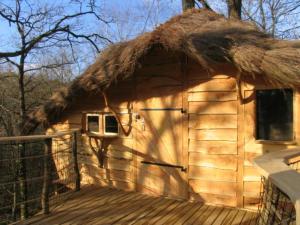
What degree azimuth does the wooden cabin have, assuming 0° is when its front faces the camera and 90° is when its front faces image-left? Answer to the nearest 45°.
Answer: approximately 45°

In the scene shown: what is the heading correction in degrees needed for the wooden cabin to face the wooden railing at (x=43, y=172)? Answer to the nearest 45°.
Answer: approximately 90° to its right
